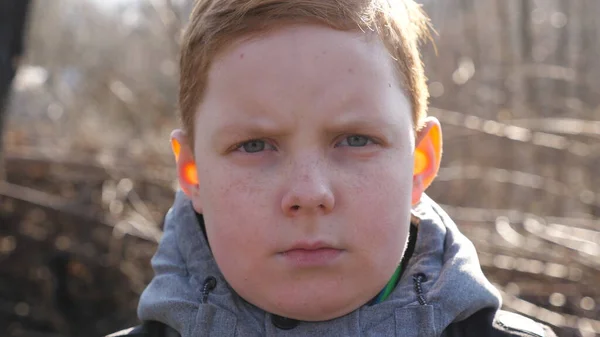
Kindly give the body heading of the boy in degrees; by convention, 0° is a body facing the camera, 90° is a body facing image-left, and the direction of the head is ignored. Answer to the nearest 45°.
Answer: approximately 0°
